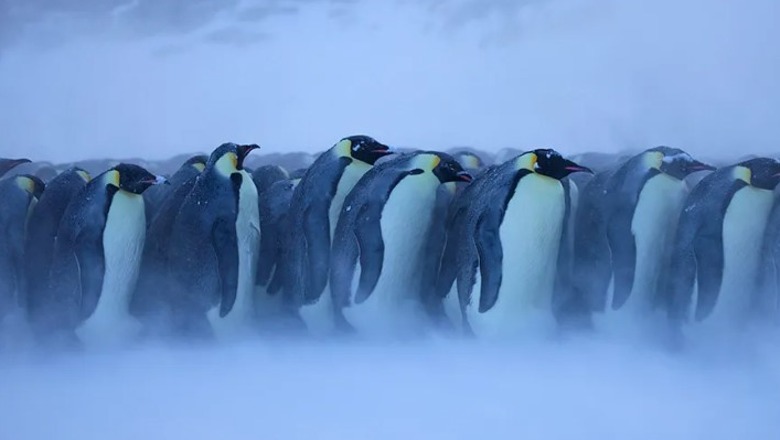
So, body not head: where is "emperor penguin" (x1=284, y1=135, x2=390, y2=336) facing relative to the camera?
to the viewer's right

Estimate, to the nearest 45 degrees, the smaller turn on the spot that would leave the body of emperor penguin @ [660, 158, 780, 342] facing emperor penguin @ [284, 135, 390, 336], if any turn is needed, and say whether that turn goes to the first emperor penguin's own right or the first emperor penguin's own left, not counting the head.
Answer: approximately 180°

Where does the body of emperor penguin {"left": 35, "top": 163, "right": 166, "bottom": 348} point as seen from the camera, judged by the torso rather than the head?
to the viewer's right

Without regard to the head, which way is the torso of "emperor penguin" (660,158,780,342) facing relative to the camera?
to the viewer's right

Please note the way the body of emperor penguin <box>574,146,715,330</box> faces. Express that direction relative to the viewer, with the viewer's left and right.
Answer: facing to the right of the viewer

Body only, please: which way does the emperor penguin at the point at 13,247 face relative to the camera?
to the viewer's right

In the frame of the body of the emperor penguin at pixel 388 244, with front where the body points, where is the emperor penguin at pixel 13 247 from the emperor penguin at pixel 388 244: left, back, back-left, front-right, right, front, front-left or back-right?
back

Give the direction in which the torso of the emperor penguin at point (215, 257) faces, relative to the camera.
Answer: to the viewer's right

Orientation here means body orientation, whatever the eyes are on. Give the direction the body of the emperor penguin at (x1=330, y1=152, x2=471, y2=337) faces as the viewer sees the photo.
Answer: to the viewer's right

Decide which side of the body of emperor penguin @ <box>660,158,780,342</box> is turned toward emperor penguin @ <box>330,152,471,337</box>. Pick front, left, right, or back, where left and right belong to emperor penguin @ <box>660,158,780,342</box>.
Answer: back

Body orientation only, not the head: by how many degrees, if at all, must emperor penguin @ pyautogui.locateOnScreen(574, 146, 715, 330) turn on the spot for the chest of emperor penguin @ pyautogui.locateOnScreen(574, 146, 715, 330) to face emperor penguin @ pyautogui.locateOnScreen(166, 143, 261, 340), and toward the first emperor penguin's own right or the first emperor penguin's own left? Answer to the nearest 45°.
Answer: approximately 180°
